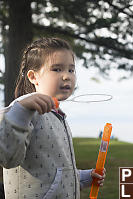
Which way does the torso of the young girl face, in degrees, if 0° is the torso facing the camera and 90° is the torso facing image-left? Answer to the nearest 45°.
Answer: approximately 315°

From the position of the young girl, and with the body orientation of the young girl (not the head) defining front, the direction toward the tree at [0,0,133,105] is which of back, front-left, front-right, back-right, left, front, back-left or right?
back-left

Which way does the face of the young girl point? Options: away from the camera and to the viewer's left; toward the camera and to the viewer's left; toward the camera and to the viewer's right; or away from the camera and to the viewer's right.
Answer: toward the camera and to the viewer's right
